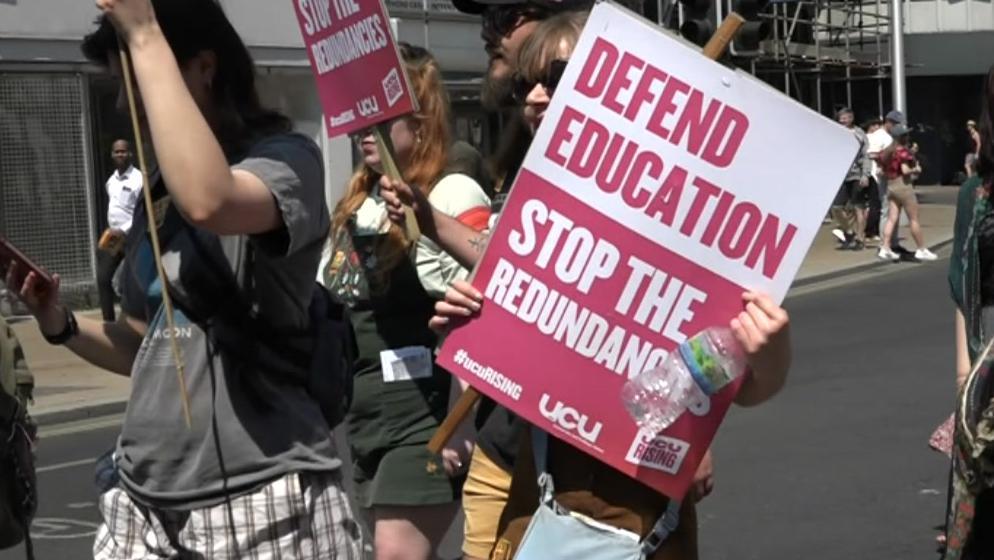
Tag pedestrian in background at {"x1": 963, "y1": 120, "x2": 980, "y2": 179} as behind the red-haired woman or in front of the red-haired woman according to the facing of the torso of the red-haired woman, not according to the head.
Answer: behind

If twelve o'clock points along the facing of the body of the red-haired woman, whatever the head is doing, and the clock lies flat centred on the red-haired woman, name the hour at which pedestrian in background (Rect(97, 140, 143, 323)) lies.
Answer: The pedestrian in background is roughly at 4 o'clock from the red-haired woman.

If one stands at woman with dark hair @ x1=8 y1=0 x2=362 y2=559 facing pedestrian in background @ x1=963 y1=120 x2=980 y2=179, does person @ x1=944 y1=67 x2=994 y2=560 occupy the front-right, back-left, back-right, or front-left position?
front-right

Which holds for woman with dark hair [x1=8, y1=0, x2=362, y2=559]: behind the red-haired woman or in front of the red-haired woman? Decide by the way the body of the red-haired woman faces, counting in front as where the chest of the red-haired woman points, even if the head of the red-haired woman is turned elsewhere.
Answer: in front

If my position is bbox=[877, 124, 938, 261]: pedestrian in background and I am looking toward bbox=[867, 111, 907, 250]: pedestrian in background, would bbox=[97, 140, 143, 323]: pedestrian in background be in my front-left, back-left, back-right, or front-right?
back-left

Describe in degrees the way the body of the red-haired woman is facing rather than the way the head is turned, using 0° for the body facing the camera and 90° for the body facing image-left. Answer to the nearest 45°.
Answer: approximately 45°

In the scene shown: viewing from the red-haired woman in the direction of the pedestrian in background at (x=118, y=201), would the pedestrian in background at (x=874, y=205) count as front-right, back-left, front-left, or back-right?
front-right

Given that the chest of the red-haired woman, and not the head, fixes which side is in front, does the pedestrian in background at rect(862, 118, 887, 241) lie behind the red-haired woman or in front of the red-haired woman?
behind

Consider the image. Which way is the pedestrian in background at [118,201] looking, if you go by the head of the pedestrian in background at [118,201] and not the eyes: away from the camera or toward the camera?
toward the camera

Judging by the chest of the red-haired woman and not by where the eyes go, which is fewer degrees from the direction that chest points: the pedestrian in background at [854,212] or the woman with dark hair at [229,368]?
the woman with dark hair

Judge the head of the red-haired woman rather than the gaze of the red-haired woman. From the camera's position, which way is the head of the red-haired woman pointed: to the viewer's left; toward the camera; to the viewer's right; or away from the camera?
to the viewer's left
